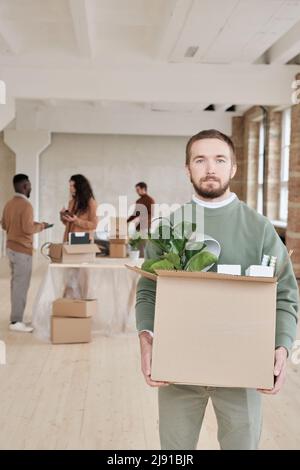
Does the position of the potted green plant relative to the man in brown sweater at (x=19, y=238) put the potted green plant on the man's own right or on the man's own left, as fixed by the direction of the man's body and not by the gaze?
on the man's own right

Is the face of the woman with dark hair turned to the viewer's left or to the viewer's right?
to the viewer's left

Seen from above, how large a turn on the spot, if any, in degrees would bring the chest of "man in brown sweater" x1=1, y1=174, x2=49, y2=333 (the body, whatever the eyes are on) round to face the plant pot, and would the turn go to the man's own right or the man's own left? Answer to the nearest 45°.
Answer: approximately 45° to the man's own right

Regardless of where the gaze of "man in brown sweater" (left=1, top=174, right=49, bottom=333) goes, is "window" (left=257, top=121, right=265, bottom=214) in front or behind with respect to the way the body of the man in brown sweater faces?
in front

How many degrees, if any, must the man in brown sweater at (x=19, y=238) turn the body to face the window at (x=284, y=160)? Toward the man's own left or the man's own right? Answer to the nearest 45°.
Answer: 0° — they already face it

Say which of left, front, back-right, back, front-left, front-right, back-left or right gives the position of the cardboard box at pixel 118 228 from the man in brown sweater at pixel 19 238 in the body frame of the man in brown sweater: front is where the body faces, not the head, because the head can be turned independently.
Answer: front-right

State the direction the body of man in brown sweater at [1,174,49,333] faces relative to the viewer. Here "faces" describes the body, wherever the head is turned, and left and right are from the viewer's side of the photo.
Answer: facing away from the viewer and to the right of the viewer

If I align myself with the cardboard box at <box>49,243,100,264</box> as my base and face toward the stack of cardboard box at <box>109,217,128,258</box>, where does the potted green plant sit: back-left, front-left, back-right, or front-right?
back-right
